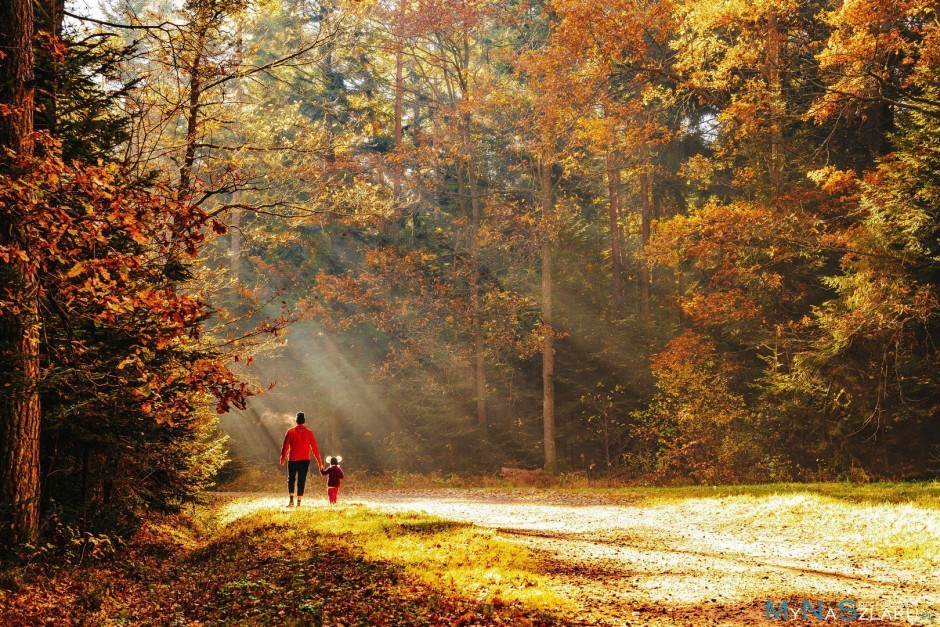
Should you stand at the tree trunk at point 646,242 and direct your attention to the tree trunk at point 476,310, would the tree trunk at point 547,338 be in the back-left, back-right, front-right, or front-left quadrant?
front-left

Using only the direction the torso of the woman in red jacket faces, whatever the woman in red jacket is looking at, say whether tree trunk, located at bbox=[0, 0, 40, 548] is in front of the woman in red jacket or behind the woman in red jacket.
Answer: behind

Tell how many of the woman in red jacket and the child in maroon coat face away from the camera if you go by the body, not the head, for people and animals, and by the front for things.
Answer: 2

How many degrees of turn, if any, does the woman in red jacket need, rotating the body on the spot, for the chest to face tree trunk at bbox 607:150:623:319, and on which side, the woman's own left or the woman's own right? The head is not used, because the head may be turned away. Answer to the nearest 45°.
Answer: approximately 45° to the woman's own right

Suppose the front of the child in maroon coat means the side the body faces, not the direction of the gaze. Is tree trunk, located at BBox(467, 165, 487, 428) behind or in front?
in front

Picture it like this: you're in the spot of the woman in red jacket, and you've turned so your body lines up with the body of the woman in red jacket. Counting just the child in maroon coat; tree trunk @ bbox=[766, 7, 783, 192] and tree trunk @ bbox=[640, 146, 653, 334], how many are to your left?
0

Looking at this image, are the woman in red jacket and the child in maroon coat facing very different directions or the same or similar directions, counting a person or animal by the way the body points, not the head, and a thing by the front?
same or similar directions

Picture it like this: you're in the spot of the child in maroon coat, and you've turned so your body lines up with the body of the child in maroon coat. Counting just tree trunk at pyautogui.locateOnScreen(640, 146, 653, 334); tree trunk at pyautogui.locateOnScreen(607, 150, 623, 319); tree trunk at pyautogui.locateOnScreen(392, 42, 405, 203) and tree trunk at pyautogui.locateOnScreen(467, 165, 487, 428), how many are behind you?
0

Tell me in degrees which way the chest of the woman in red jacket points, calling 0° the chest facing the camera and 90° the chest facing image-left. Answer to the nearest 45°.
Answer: approximately 180°

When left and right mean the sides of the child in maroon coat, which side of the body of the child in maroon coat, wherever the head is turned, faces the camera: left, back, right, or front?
back

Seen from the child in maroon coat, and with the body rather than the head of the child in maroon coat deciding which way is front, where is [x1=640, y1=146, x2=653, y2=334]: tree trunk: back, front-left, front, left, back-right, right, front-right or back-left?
front-right

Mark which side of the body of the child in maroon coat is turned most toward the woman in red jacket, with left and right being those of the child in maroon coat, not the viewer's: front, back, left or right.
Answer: left

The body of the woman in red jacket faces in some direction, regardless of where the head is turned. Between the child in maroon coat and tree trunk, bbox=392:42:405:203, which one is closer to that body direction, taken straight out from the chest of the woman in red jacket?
the tree trunk
